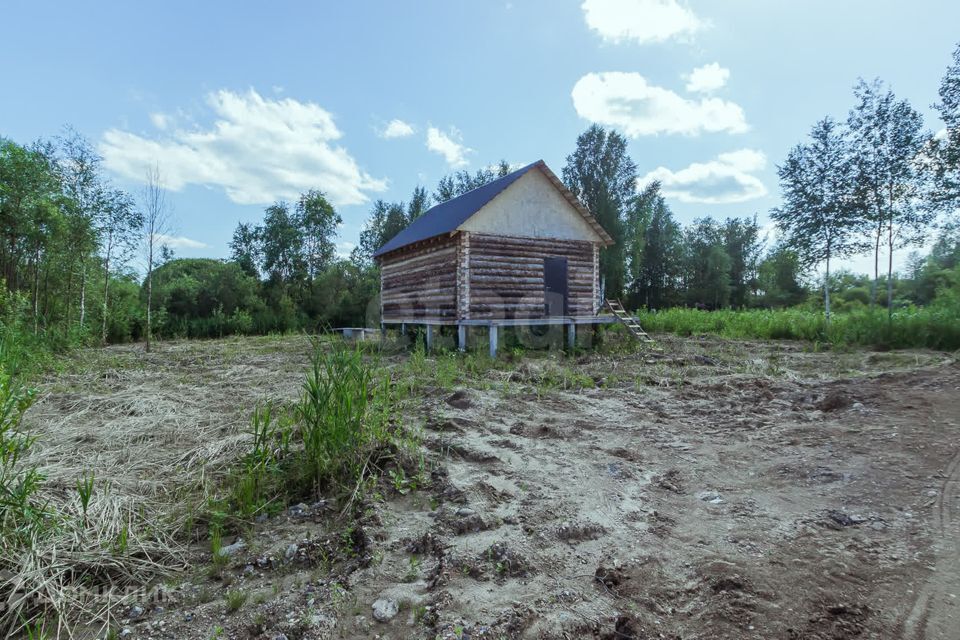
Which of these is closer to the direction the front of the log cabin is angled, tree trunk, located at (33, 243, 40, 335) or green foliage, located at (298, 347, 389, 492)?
the green foliage

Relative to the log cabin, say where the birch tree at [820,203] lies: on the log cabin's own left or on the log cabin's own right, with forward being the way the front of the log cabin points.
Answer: on the log cabin's own left

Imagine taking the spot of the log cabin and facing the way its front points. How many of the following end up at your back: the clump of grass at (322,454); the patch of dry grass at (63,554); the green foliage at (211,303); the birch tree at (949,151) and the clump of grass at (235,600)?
1

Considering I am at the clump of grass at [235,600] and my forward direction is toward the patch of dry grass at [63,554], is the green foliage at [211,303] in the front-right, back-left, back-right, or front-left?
front-right

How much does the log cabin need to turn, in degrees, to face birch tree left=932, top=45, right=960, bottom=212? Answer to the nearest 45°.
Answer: approximately 45° to its left

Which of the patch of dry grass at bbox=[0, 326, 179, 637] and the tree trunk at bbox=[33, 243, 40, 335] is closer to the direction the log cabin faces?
the patch of dry grass

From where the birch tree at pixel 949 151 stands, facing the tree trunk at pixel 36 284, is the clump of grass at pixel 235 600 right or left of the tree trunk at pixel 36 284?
left

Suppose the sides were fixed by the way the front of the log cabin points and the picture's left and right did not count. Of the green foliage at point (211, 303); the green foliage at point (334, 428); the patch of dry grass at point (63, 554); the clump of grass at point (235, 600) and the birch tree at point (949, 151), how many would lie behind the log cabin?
1

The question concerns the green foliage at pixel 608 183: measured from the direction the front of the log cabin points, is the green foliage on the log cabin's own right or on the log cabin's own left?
on the log cabin's own left

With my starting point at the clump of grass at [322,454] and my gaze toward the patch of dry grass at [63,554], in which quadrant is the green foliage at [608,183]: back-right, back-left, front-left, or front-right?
back-right

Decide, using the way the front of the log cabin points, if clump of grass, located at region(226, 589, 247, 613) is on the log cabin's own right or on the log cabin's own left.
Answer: on the log cabin's own right

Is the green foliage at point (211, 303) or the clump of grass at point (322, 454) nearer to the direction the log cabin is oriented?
the clump of grass

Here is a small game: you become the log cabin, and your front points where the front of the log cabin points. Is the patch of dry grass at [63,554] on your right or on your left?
on your right

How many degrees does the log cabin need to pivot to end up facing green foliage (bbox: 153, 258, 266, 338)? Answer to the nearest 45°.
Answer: approximately 180°

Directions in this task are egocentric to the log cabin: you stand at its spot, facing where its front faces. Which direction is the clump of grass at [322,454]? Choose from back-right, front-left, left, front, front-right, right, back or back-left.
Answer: front-right

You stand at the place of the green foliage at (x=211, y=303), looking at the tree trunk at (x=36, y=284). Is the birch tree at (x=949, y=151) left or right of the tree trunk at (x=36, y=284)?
left
